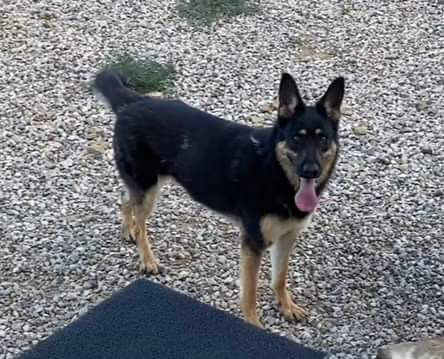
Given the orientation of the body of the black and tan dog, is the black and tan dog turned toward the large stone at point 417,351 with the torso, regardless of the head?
yes

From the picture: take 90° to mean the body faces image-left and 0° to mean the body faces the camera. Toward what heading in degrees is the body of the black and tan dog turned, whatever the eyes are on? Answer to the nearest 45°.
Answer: approximately 315°

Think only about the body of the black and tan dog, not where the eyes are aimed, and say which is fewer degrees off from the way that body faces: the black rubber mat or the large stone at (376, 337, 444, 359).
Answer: the large stone
